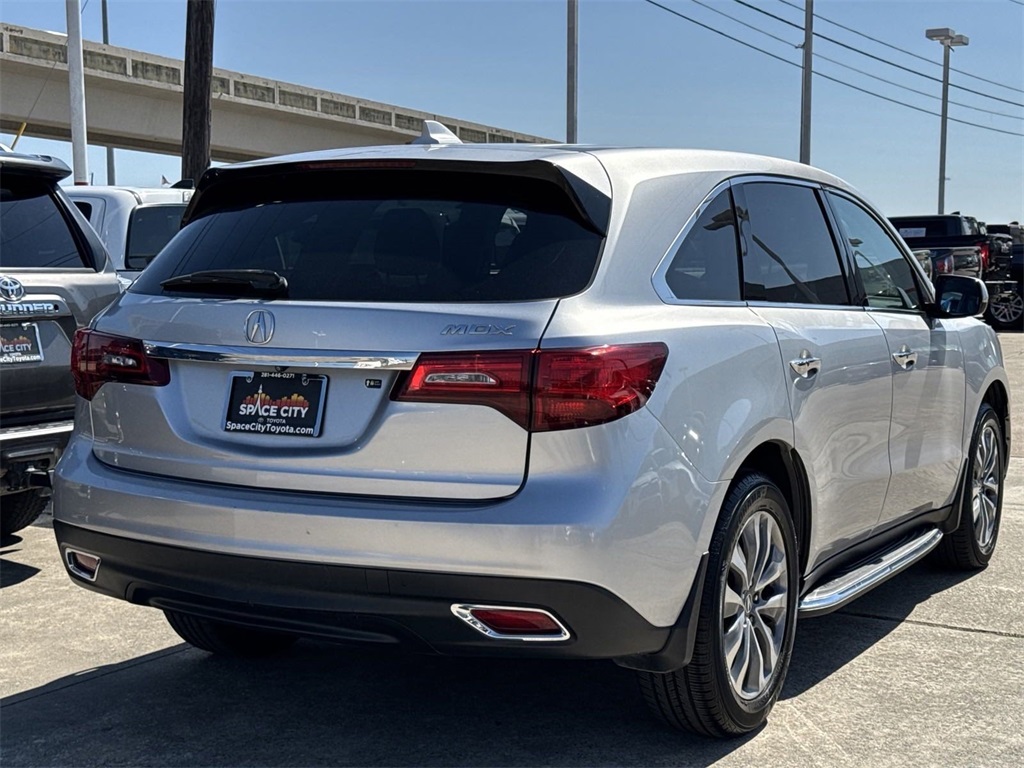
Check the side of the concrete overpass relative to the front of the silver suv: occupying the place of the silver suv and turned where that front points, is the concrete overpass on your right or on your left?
on your left

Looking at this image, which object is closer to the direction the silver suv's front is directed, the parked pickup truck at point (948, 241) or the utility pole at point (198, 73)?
the parked pickup truck

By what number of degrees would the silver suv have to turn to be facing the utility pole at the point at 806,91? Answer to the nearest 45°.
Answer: approximately 45° to its left

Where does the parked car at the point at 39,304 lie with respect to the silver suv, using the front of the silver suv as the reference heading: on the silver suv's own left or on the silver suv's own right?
on the silver suv's own left

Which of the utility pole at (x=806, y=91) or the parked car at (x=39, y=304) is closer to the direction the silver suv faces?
the utility pole

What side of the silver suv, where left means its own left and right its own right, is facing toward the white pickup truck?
left

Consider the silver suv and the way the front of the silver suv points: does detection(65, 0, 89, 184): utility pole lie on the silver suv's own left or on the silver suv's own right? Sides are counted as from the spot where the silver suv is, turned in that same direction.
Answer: on the silver suv's own left

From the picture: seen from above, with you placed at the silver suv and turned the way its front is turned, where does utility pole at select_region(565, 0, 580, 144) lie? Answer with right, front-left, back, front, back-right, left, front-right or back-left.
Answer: front-left

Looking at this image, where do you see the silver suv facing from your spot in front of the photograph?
facing away from the viewer and to the right of the viewer

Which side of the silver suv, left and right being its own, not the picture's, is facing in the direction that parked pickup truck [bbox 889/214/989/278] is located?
front
